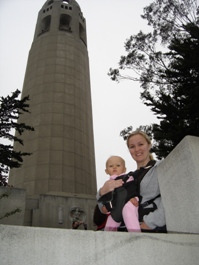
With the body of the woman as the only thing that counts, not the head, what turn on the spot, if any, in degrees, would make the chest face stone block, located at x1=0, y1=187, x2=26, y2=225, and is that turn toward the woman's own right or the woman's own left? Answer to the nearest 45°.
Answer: approximately 90° to the woman's own right

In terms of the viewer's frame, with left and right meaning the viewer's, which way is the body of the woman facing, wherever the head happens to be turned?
facing the viewer and to the left of the viewer

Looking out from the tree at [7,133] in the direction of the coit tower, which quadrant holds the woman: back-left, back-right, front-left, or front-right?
back-right

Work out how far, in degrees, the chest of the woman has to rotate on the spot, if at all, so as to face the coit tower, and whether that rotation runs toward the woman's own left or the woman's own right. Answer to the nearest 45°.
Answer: approximately 135° to the woman's own right

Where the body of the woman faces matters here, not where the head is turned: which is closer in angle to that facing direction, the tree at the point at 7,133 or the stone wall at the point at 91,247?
the stone wall

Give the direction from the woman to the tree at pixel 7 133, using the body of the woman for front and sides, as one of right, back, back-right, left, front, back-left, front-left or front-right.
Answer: right

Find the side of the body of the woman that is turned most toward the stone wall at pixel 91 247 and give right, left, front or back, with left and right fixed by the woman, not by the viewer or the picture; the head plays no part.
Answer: front
